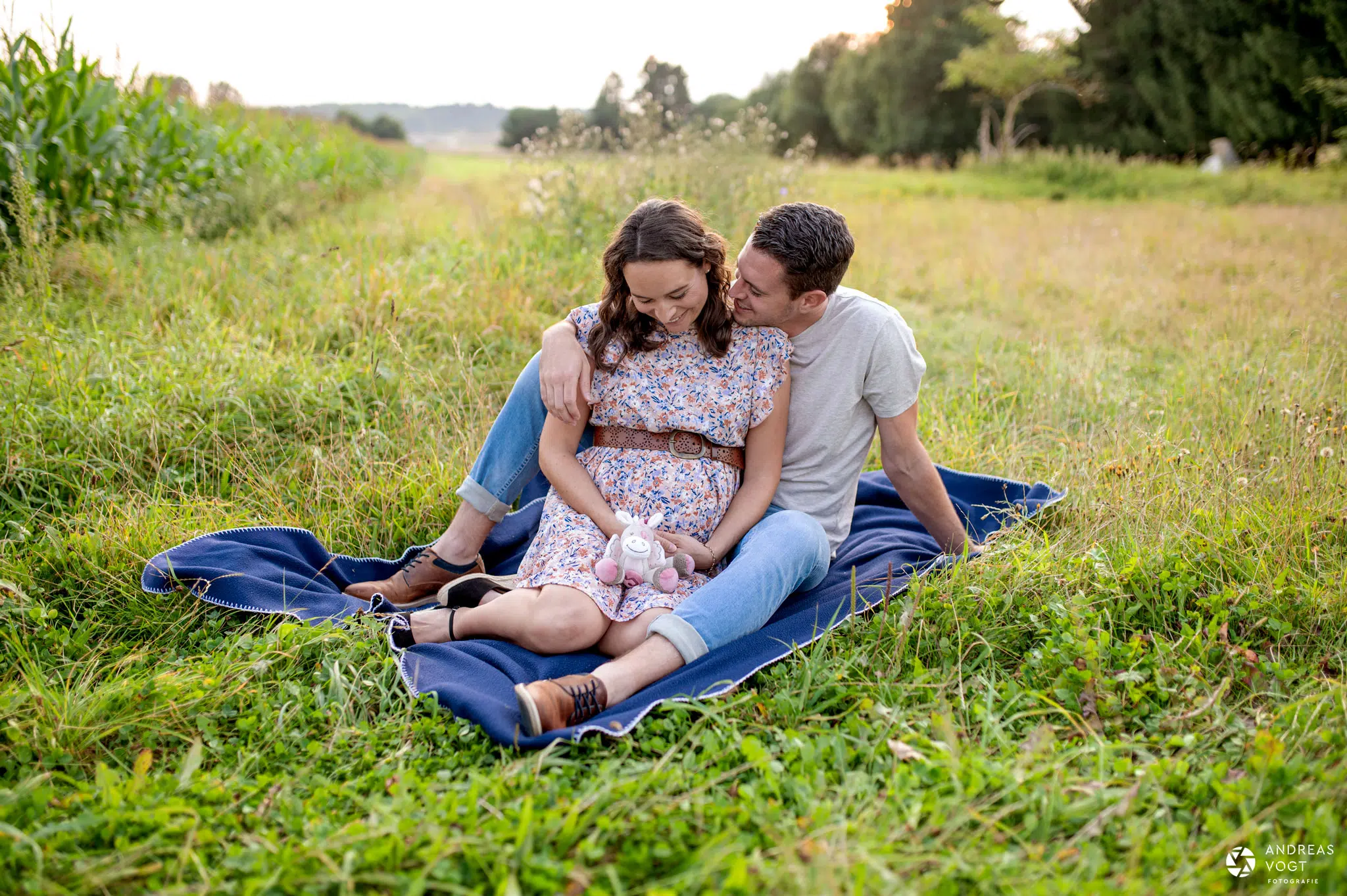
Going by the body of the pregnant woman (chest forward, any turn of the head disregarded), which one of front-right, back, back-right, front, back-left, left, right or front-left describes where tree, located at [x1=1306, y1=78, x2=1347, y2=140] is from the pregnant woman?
back-left

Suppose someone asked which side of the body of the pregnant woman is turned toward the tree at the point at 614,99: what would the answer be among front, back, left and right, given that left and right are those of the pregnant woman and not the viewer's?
back

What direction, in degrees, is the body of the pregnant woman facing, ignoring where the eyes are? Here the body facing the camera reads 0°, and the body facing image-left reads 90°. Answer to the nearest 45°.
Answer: approximately 0°

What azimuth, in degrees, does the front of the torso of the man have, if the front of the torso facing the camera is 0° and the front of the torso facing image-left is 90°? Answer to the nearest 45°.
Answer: approximately 45°

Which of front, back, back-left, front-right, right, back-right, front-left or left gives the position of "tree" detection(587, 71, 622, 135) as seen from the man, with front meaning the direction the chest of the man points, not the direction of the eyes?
back-right

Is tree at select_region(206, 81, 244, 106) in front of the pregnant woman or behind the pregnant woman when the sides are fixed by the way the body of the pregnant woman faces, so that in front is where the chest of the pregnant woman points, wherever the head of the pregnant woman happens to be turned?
behind

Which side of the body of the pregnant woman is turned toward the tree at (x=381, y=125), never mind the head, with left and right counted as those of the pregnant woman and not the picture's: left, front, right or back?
back

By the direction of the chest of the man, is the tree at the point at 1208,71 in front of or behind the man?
behind
